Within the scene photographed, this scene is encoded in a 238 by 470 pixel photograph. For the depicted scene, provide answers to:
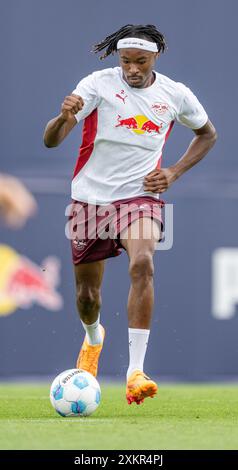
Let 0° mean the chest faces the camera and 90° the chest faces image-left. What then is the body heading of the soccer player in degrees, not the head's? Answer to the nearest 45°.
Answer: approximately 0°
